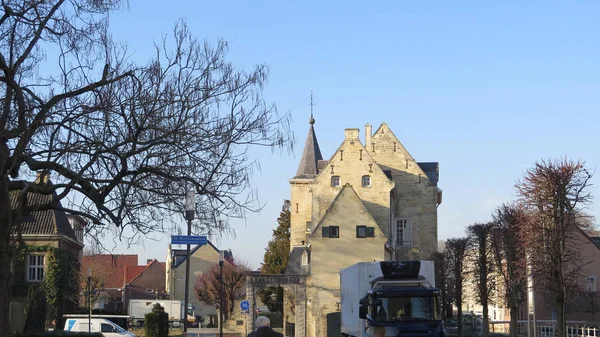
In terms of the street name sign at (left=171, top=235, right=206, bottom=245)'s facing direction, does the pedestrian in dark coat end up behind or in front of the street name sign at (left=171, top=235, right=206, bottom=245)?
in front

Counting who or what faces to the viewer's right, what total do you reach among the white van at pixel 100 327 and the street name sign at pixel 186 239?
1

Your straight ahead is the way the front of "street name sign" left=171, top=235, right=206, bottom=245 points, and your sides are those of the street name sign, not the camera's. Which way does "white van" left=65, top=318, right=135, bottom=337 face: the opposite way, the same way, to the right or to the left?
to the left

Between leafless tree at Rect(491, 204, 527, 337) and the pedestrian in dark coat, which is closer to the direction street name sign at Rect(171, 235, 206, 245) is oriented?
the pedestrian in dark coat

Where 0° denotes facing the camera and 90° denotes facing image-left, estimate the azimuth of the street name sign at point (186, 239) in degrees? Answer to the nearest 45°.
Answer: approximately 0°

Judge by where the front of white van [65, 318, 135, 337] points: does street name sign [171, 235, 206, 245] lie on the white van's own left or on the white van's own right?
on the white van's own right

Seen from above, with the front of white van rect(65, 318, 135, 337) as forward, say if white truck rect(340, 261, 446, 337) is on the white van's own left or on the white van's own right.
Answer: on the white van's own right

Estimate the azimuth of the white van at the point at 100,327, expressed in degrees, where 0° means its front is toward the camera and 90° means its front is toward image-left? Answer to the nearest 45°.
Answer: approximately 270°
